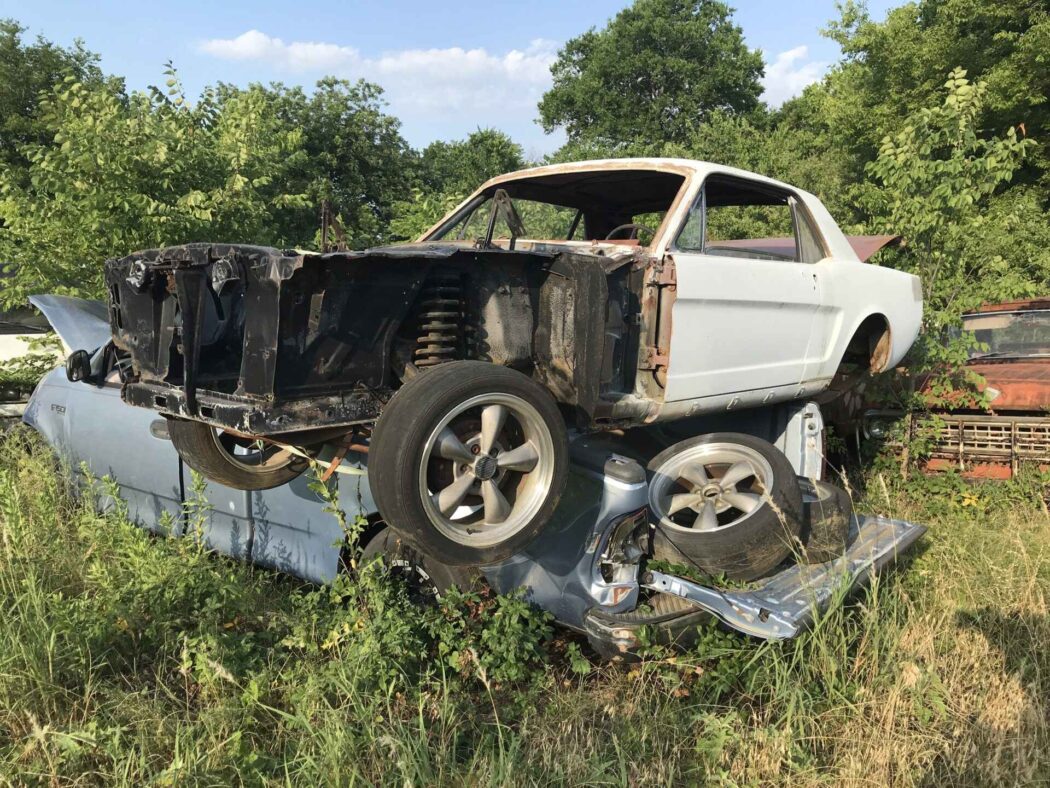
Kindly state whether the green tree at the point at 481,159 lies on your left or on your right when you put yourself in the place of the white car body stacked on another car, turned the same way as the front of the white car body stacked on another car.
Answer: on your right

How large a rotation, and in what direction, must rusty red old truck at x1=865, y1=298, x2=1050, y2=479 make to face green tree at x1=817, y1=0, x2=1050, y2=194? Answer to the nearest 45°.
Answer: approximately 180°

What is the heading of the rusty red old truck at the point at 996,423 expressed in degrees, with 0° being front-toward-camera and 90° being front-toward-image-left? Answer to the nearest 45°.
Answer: approximately 0°

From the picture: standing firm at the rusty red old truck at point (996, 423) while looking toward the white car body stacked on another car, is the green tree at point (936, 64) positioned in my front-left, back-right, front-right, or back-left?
back-right

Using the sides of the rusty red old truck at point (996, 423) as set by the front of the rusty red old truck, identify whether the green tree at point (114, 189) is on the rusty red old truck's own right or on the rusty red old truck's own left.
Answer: on the rusty red old truck's own right
